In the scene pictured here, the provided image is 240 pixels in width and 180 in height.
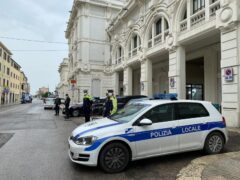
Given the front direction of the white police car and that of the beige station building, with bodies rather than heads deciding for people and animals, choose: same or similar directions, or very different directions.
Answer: same or similar directions

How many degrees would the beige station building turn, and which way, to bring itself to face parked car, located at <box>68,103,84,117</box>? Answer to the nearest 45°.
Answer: approximately 45° to its right

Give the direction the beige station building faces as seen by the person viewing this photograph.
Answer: facing the viewer and to the left of the viewer

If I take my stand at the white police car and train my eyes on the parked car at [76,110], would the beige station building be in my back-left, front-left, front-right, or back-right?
front-right

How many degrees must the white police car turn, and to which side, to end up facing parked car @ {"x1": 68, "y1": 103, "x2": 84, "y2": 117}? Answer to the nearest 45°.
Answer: approximately 90° to its right

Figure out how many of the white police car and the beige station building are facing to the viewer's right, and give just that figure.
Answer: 0
